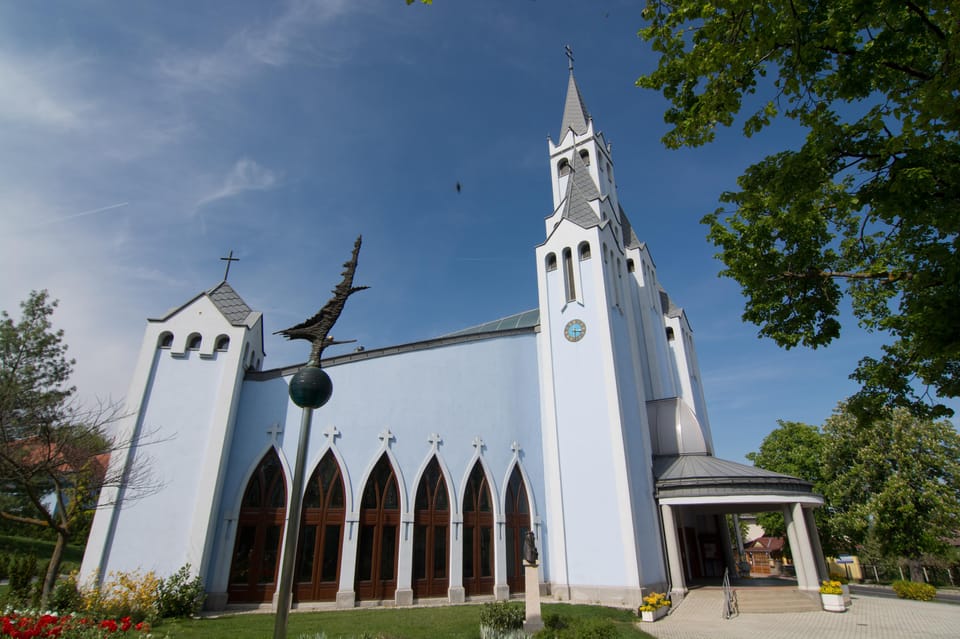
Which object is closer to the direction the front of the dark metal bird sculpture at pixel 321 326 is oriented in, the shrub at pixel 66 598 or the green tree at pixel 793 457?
the green tree
